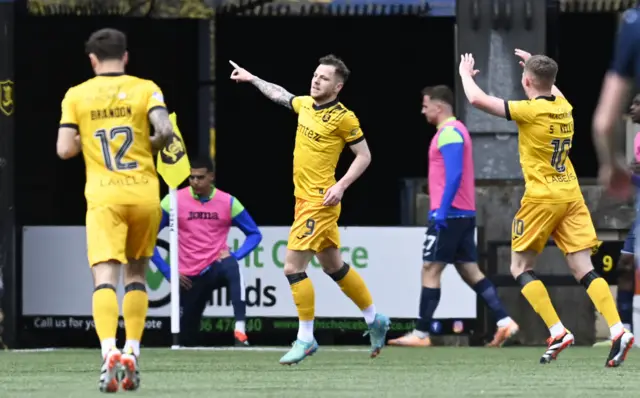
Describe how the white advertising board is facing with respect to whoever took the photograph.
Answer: facing the viewer

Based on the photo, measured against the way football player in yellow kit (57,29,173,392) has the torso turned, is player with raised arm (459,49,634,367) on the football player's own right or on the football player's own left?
on the football player's own right

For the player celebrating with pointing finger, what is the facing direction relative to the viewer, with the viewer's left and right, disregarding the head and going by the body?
facing the viewer and to the left of the viewer

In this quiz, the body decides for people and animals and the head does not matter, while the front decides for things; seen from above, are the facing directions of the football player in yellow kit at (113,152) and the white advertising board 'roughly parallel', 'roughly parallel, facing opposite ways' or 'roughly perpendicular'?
roughly parallel, facing opposite ways

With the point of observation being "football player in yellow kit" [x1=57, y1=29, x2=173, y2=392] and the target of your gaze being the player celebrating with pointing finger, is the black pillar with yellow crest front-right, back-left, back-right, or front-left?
front-left

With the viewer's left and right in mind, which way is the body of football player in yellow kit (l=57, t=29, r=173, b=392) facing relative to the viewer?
facing away from the viewer

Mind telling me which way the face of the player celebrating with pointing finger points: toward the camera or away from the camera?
toward the camera

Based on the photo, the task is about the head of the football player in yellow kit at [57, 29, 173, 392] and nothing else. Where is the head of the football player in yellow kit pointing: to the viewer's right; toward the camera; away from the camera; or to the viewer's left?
away from the camera

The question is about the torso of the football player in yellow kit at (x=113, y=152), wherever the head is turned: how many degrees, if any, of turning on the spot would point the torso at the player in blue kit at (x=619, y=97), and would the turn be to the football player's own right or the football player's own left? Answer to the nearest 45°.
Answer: approximately 135° to the football player's own right

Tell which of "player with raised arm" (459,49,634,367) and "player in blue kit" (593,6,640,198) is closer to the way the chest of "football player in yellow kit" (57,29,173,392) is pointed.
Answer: the player with raised arm

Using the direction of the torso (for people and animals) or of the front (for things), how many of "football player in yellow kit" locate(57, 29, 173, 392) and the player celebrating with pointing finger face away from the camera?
1

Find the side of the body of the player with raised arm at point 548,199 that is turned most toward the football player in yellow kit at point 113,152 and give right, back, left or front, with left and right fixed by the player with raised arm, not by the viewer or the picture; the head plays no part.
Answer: left

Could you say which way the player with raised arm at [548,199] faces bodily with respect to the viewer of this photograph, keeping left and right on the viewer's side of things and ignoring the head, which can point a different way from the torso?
facing away from the viewer and to the left of the viewer
